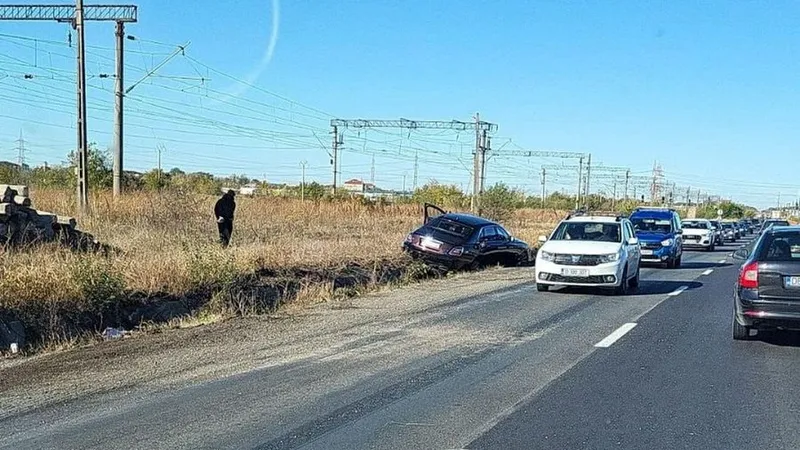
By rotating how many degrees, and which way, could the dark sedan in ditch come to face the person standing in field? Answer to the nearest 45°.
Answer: approximately 135° to its left

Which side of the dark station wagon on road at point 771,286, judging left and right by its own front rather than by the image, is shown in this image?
back

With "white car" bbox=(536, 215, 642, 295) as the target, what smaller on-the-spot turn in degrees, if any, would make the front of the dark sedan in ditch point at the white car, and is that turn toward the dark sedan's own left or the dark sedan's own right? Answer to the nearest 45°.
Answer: approximately 90° to the dark sedan's own right

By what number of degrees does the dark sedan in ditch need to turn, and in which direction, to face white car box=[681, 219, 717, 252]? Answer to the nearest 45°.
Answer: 0° — it already faces it

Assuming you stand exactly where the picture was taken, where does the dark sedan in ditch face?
facing away from the viewer and to the right of the viewer

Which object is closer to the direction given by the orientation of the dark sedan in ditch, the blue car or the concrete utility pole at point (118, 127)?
the blue car

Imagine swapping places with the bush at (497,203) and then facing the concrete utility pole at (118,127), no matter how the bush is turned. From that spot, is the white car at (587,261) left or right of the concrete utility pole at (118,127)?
left

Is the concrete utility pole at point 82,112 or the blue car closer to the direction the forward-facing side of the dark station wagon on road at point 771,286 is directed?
the blue car

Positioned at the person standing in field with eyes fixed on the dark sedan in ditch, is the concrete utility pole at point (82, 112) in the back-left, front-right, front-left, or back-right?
back-left

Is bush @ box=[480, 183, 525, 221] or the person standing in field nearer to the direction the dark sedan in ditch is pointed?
the bush
